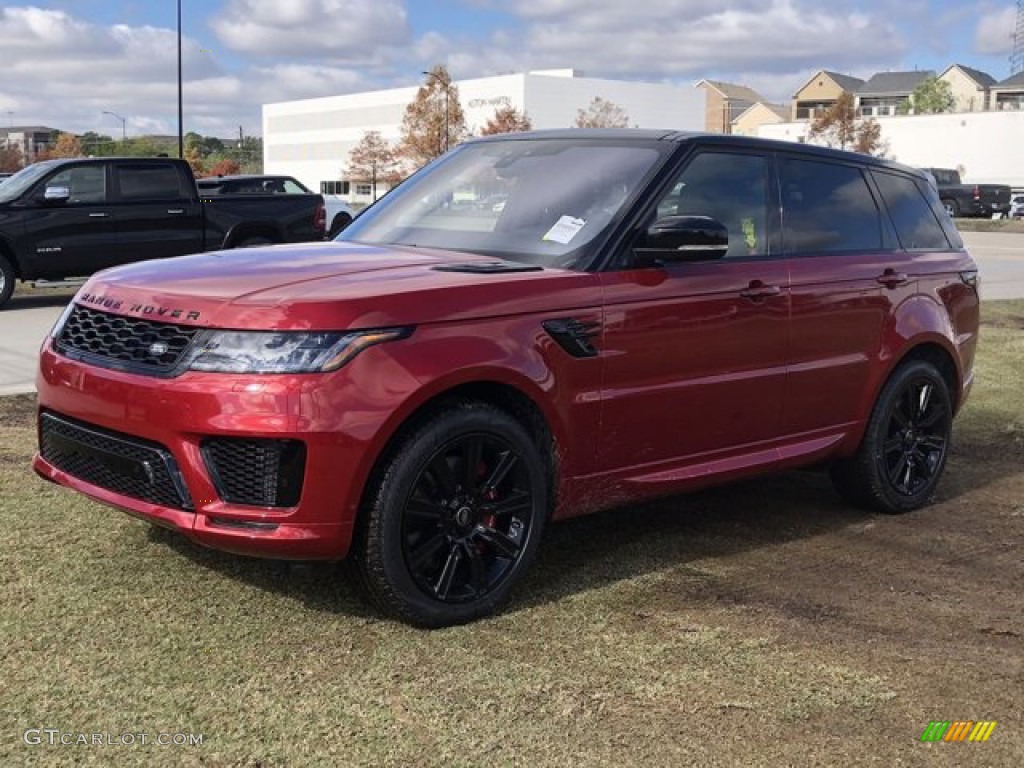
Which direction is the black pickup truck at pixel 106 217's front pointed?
to the viewer's left

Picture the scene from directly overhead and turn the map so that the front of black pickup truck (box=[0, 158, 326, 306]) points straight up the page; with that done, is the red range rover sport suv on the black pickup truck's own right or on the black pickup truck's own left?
on the black pickup truck's own left

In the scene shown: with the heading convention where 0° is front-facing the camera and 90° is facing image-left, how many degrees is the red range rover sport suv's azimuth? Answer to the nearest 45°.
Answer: approximately 45°

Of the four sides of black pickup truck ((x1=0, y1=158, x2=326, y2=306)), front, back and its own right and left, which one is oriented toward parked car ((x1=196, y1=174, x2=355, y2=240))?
right

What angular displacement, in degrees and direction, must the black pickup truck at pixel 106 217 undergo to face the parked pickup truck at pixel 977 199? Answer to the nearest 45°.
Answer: approximately 135° to its right
